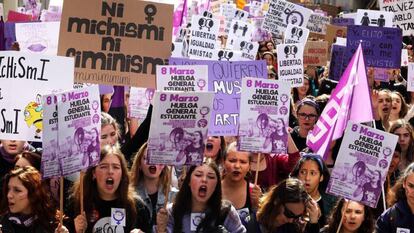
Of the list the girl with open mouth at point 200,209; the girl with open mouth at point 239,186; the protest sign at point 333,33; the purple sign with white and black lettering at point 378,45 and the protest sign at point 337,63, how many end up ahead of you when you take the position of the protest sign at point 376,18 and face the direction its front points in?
4

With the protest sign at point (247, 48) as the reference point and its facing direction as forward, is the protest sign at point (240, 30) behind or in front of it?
behind

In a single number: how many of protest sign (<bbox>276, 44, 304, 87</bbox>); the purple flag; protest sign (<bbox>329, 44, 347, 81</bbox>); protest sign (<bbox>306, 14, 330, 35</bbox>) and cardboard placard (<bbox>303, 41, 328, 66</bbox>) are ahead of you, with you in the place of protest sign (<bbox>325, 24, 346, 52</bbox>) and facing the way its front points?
4

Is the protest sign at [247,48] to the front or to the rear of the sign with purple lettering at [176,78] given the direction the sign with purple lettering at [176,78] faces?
to the rear
